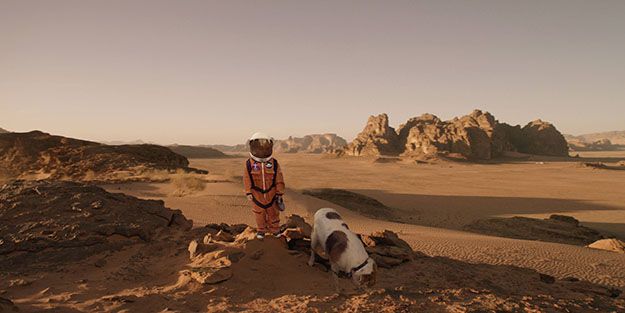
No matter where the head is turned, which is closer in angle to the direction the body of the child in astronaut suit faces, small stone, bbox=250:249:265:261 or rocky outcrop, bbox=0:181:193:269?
the small stone

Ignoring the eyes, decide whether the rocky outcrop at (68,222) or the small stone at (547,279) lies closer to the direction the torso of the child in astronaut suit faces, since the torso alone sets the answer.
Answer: the small stone

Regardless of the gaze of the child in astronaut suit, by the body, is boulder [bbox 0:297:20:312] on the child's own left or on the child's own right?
on the child's own right

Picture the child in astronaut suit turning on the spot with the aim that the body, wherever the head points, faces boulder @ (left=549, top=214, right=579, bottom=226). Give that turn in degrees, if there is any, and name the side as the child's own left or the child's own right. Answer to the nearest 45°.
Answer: approximately 135° to the child's own left

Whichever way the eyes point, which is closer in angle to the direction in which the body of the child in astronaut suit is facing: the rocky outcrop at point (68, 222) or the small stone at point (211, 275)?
the small stone

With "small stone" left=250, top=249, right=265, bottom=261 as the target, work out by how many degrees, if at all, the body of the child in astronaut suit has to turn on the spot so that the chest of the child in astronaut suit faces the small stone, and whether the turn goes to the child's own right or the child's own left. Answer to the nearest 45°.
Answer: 0° — they already face it

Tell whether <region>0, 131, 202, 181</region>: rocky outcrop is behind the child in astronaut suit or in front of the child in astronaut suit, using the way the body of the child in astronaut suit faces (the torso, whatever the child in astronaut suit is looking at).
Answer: behind

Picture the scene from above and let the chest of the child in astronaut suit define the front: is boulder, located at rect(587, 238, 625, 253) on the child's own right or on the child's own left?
on the child's own left

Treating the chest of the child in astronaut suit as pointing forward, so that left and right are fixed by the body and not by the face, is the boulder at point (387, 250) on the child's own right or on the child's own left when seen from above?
on the child's own left

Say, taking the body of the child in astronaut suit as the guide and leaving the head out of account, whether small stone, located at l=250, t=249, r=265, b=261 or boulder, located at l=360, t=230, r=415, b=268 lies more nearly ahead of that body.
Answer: the small stone

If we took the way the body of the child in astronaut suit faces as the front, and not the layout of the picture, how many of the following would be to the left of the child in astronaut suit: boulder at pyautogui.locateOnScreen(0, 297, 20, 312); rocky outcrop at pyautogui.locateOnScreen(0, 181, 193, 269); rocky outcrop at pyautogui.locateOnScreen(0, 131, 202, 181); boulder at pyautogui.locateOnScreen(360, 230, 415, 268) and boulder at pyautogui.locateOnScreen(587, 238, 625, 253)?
2

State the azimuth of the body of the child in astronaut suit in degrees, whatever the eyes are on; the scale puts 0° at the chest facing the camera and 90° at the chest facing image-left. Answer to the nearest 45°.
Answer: approximately 0°

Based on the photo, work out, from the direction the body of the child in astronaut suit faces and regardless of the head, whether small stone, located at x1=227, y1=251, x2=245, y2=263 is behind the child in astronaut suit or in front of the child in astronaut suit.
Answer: in front
